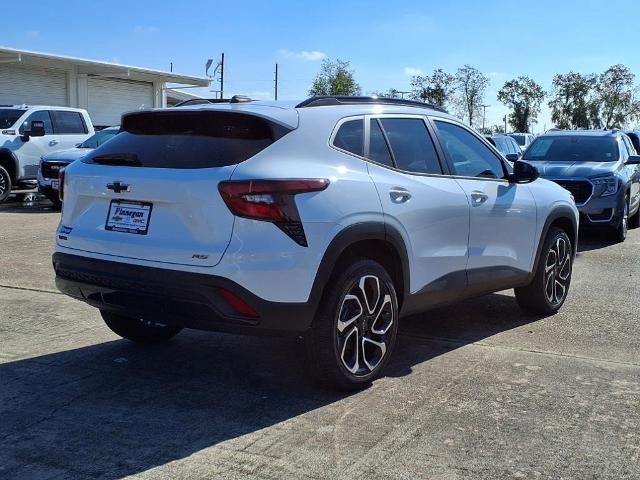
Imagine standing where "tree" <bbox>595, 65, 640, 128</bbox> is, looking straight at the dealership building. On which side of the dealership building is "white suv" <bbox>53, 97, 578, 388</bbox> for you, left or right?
left

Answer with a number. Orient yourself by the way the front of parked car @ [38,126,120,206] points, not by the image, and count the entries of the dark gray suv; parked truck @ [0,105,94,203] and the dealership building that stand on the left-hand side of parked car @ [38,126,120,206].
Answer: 1

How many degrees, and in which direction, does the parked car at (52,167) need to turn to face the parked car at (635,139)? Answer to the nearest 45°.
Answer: approximately 135° to its left

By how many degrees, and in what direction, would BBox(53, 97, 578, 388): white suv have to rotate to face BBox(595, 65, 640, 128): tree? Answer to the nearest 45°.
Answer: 0° — it already faces it

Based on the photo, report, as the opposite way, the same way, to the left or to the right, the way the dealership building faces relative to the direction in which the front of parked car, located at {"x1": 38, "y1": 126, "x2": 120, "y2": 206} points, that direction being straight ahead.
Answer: to the left

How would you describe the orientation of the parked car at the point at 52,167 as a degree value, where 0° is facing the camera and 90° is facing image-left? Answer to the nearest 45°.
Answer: approximately 45°

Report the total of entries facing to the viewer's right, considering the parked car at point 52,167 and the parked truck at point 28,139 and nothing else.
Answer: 0

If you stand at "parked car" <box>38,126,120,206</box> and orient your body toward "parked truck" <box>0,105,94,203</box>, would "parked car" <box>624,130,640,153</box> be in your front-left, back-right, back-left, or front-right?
back-right

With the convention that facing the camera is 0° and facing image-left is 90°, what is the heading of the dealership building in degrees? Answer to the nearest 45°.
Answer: approximately 315°

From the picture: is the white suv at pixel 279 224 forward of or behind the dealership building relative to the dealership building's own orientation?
forward

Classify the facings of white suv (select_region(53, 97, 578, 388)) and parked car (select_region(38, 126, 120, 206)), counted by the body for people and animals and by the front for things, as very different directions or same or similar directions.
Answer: very different directions
